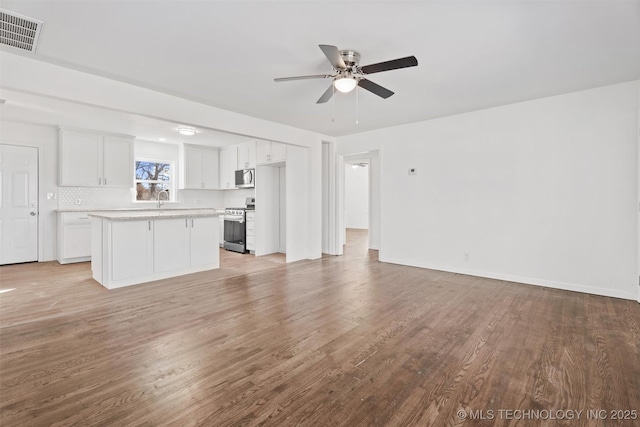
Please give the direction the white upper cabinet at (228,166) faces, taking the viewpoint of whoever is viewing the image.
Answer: facing the viewer and to the left of the viewer

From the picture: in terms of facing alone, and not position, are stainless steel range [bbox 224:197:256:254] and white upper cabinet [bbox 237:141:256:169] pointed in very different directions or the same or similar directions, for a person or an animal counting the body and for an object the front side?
same or similar directions

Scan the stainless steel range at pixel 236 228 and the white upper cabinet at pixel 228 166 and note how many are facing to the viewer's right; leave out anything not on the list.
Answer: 0

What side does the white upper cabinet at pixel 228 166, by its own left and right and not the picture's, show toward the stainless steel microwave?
left

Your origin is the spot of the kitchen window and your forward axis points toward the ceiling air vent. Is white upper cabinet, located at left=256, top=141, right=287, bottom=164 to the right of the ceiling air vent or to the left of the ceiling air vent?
left

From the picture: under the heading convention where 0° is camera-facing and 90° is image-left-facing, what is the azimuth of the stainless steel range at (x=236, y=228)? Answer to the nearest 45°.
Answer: approximately 45°

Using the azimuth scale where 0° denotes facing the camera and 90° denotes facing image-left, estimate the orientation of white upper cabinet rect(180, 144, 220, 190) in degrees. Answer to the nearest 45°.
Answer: approximately 315°

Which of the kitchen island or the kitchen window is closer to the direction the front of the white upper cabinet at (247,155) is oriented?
the kitchen island

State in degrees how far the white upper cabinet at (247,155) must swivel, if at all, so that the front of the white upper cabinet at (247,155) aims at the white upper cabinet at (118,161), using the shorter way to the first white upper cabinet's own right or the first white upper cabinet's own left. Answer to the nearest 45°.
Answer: approximately 45° to the first white upper cabinet's own right

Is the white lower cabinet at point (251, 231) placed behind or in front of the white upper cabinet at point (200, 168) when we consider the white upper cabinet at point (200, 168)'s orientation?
in front
